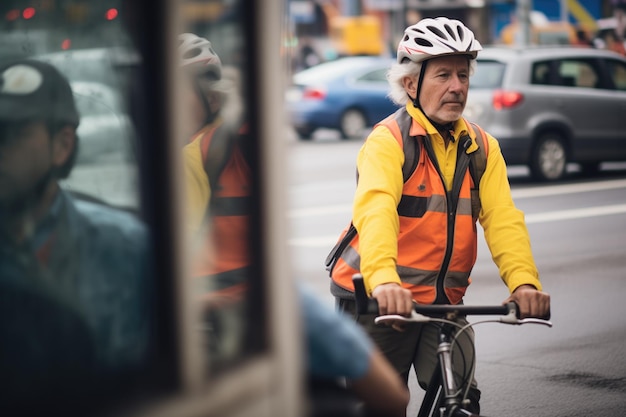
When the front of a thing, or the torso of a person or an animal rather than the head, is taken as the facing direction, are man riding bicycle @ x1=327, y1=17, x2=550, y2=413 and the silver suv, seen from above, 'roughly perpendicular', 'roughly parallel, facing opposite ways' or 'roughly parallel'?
roughly perpendicular

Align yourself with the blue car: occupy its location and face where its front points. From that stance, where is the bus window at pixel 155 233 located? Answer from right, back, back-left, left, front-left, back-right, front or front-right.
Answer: back-right

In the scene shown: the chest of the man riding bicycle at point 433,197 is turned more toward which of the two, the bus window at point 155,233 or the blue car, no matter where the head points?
the bus window

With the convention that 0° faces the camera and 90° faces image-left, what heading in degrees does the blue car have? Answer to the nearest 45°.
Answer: approximately 225°

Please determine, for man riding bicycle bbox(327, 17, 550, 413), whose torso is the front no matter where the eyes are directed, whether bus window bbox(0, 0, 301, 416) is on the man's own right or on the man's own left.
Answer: on the man's own right

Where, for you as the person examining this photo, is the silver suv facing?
facing away from the viewer and to the right of the viewer

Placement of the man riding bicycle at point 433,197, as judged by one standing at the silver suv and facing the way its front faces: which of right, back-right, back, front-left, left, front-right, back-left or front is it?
back-right

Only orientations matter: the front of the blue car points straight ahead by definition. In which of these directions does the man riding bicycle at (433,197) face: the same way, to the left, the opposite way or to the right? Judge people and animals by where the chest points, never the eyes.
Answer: to the right

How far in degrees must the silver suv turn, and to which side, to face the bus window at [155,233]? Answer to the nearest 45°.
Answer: approximately 135° to its right

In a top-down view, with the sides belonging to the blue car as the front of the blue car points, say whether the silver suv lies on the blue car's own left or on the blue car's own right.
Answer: on the blue car's own right
